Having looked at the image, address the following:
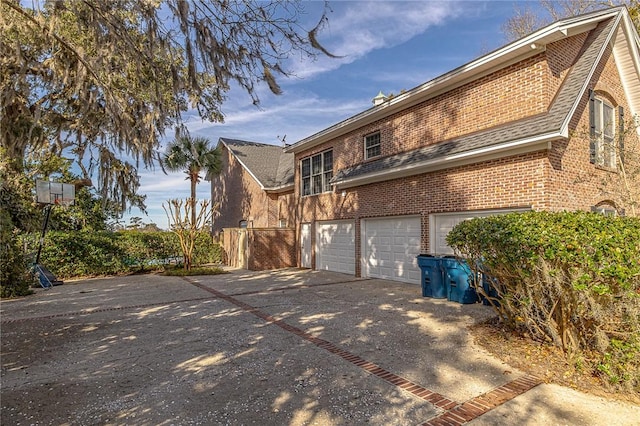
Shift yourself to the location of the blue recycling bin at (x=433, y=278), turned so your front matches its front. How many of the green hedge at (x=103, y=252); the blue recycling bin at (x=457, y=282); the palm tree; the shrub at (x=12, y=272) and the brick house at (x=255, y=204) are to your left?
1

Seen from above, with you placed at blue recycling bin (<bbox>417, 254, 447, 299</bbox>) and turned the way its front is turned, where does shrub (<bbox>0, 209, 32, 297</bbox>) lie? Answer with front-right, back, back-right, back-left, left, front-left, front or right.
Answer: front-right

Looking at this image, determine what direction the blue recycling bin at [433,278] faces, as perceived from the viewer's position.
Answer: facing the viewer and to the left of the viewer

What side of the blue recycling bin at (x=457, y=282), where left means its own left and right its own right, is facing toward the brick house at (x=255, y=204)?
right

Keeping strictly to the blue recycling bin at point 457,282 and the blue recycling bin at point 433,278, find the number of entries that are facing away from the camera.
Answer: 0

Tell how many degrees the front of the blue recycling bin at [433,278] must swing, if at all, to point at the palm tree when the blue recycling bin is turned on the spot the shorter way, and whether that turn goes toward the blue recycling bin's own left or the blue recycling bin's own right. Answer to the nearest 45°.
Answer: approximately 90° to the blue recycling bin's own right

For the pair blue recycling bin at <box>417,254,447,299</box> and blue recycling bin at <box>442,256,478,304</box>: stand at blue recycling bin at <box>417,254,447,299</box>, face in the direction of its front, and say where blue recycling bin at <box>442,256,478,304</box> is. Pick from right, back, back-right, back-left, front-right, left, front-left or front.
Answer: left

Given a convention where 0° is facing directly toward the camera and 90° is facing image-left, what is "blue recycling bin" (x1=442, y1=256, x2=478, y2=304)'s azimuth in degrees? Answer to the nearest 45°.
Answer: approximately 45°

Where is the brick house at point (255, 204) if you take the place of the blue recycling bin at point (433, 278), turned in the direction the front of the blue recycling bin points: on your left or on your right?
on your right
